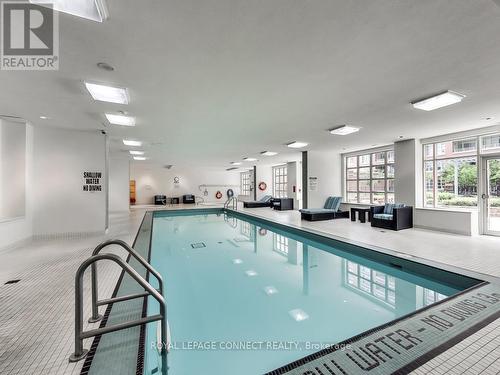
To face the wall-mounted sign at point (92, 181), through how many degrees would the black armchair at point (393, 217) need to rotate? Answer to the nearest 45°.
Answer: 0° — it already faces it

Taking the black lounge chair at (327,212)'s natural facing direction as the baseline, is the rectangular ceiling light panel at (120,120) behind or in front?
in front

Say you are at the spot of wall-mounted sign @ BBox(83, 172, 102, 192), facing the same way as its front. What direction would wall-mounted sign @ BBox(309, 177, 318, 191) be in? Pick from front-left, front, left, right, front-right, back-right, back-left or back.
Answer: left

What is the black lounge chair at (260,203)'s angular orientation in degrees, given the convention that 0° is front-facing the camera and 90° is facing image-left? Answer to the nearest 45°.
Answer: approximately 90°

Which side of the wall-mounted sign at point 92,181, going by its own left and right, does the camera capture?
front

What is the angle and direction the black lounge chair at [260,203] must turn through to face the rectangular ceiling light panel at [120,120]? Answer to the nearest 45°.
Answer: approximately 90° to its left

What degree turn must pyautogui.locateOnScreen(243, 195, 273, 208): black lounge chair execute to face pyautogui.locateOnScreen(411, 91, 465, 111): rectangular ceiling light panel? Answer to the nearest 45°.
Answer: approximately 90° to its left

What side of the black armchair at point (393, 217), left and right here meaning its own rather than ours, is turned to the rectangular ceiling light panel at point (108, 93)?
front

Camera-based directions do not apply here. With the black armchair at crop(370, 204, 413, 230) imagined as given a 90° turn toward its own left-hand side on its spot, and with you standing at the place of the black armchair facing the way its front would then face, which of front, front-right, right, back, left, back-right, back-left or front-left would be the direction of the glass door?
front-left

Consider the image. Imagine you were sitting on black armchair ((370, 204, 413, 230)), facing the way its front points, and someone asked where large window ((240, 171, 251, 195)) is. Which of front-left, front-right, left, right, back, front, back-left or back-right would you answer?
right

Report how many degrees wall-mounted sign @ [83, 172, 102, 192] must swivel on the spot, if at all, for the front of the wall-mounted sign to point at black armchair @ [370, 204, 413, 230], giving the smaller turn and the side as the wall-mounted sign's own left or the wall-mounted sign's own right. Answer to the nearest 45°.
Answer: approximately 45° to the wall-mounted sign's own left

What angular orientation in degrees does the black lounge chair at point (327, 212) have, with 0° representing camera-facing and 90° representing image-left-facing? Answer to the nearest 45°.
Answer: approximately 45°

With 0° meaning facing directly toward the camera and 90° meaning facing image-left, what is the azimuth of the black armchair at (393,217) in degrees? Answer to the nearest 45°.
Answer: approximately 45°
